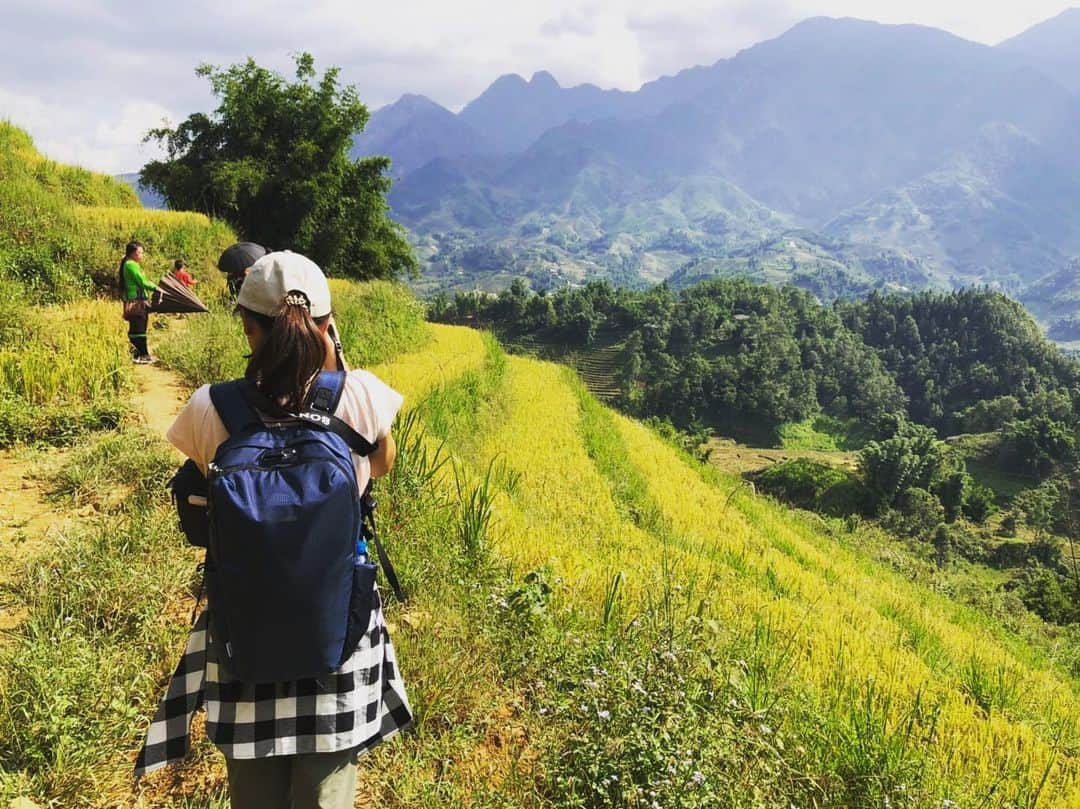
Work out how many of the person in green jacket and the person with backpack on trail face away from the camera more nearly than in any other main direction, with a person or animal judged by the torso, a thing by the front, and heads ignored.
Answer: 1

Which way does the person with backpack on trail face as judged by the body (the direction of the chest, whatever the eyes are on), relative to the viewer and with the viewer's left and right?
facing away from the viewer

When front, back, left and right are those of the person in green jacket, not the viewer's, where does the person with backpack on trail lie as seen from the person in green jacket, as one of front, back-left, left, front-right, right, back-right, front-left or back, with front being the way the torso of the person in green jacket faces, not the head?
right

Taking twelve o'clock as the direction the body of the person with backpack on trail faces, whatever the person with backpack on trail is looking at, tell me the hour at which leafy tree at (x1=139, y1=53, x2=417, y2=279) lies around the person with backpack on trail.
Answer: The leafy tree is roughly at 12 o'clock from the person with backpack on trail.

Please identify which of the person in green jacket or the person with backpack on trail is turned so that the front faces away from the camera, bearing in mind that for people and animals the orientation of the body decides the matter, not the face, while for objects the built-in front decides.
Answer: the person with backpack on trail

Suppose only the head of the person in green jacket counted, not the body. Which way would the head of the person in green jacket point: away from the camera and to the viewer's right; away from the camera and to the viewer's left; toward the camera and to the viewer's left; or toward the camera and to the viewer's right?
toward the camera and to the viewer's right

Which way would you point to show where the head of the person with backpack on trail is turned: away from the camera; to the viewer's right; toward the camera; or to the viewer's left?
away from the camera

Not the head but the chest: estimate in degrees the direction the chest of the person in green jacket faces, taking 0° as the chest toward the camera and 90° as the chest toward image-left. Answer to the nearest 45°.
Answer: approximately 270°

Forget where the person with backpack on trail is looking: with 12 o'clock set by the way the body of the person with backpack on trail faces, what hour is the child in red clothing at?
The child in red clothing is roughly at 12 o'clock from the person with backpack on trail.

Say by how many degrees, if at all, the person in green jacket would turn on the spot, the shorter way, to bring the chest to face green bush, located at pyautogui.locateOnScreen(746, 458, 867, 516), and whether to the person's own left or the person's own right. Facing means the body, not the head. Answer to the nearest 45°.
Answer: approximately 45° to the person's own left

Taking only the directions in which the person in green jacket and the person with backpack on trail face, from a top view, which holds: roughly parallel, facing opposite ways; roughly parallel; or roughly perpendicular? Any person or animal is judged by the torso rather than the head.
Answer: roughly perpendicular
